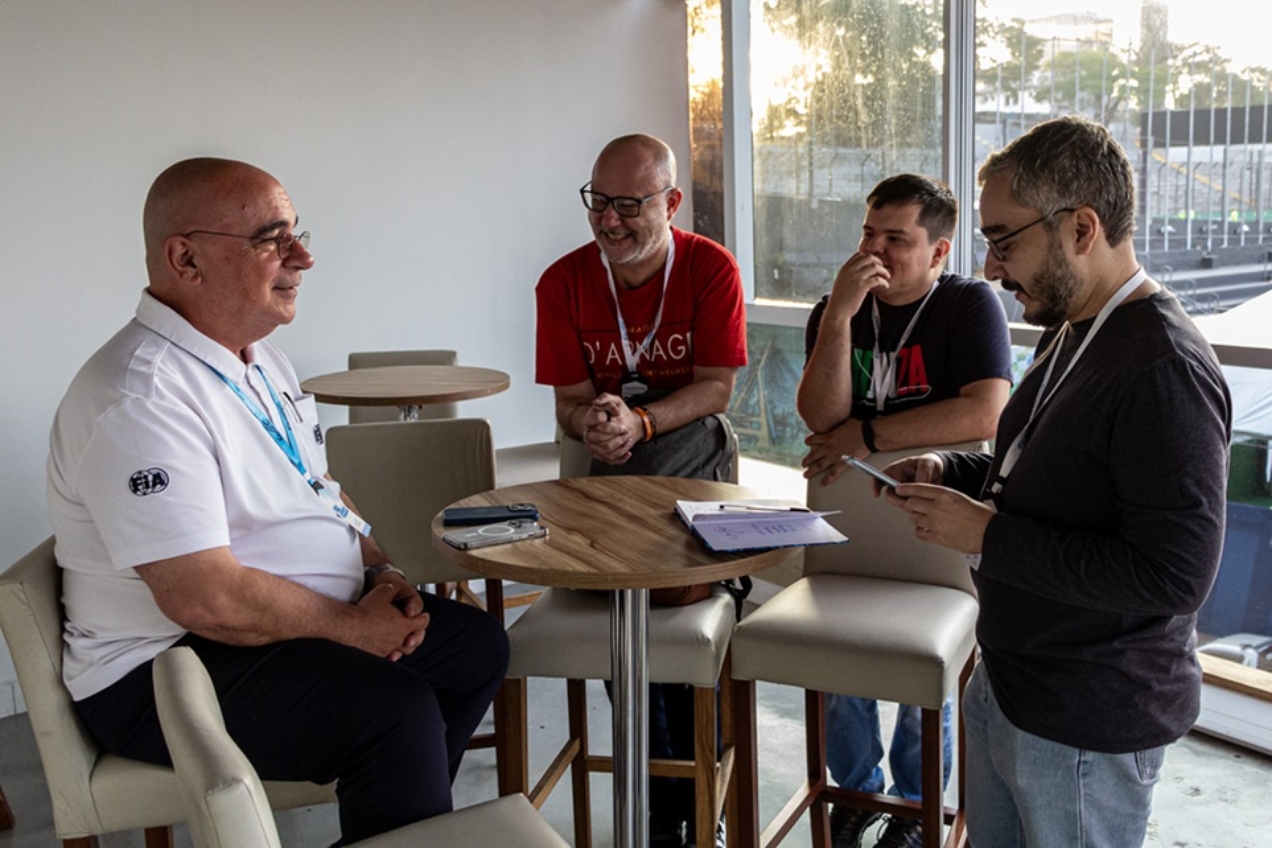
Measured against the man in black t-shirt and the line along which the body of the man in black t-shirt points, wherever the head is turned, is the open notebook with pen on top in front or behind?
in front

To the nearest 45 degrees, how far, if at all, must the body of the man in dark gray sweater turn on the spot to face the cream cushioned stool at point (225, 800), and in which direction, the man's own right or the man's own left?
approximately 45° to the man's own left

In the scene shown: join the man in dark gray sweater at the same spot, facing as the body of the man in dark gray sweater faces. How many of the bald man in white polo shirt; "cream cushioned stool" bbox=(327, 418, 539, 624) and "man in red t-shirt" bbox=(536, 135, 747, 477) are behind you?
0

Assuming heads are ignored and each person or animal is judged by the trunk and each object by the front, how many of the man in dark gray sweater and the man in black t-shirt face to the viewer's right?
0

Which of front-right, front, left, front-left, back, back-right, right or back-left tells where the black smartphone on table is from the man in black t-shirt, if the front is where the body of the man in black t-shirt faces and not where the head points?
front

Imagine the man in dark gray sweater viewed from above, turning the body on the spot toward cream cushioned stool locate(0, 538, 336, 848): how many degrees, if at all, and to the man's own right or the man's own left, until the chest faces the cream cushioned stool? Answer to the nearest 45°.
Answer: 0° — they already face it

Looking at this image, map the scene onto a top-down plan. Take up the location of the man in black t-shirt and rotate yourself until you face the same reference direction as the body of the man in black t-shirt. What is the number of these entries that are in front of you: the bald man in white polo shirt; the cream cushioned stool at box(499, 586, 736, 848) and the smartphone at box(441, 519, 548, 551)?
3

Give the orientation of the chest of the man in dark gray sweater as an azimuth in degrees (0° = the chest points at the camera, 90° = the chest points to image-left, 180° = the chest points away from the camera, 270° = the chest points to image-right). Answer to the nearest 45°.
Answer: approximately 90°

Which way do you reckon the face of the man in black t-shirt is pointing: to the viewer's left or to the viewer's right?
to the viewer's left

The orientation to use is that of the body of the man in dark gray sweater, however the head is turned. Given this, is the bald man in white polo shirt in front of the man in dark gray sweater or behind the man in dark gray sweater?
in front

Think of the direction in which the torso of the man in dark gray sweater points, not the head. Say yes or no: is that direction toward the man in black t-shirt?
no

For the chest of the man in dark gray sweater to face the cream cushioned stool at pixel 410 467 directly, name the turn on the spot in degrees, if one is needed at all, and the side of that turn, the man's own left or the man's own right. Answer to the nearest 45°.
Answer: approximately 45° to the man's own right

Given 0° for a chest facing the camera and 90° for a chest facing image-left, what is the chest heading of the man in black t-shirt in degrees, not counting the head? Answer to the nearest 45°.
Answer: approximately 45°
